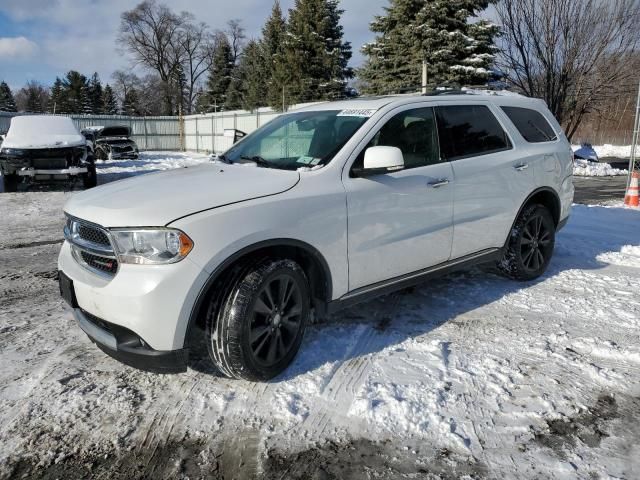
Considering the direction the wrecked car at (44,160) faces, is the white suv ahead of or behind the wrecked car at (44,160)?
ahead

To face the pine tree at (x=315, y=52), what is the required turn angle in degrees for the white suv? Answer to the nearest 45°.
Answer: approximately 135° to its right

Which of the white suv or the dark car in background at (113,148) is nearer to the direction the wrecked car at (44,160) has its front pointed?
the white suv

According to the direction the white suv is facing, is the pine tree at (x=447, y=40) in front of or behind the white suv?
behind

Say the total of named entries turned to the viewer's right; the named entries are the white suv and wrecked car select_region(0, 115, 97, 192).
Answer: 0

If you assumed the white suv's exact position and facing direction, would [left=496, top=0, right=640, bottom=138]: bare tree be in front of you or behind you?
behind

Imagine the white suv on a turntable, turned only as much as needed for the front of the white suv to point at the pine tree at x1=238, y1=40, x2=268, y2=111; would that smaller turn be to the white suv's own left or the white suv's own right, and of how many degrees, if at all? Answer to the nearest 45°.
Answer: approximately 135° to the white suv's own right

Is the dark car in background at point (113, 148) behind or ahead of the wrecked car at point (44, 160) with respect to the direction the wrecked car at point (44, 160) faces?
behind

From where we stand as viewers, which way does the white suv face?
facing the viewer and to the left of the viewer

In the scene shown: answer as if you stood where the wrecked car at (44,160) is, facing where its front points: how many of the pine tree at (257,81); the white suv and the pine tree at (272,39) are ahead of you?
1

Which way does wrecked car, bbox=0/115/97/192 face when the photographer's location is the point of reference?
facing the viewer

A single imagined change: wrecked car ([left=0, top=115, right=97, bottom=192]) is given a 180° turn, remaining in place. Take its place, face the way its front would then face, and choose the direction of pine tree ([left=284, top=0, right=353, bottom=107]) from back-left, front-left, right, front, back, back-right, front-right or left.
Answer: front-right

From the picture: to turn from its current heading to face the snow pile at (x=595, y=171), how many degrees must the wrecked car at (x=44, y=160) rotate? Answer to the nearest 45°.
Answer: approximately 90° to its left

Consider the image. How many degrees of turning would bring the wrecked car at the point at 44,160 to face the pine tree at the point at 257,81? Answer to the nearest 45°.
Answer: approximately 135° to its left

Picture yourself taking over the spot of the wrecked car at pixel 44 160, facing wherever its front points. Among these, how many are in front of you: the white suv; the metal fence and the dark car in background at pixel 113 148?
1
